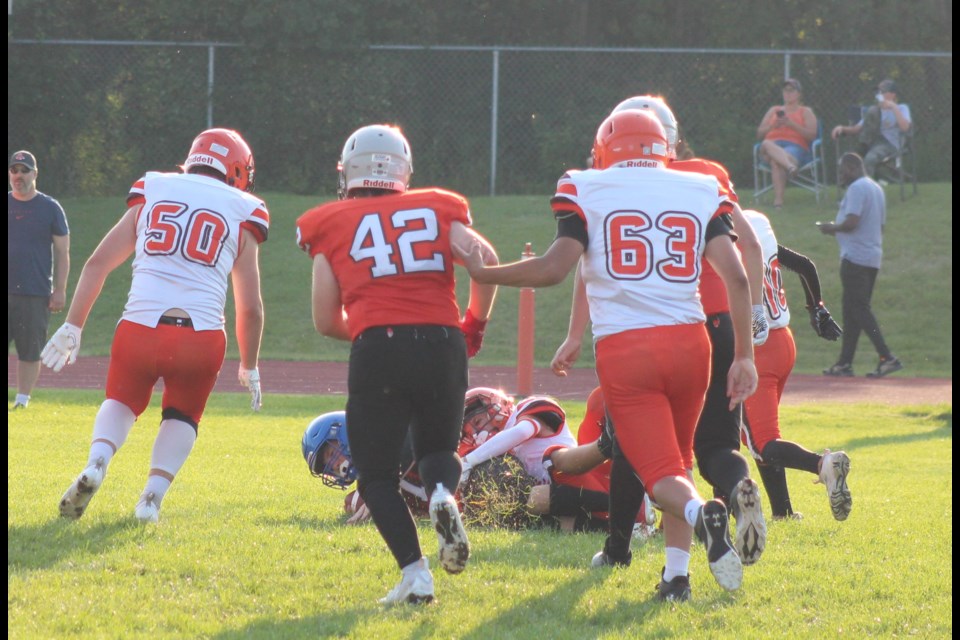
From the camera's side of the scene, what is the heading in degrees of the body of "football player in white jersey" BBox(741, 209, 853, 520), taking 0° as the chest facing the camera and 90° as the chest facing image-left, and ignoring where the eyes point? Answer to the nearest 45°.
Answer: approximately 135°

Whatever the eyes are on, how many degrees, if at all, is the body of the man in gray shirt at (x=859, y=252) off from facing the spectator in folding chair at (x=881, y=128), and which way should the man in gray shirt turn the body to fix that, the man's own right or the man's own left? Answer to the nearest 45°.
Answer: approximately 90° to the man's own right

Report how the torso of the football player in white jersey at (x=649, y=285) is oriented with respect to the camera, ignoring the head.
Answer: away from the camera

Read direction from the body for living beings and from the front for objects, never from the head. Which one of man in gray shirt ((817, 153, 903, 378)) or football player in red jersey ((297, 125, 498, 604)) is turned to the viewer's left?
the man in gray shirt

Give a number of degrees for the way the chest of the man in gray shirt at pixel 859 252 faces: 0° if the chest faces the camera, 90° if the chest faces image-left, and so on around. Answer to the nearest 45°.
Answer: approximately 90°

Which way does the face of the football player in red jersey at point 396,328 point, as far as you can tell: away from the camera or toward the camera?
away from the camera

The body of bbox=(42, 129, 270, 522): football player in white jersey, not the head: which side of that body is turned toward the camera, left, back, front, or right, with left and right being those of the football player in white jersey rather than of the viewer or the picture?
back

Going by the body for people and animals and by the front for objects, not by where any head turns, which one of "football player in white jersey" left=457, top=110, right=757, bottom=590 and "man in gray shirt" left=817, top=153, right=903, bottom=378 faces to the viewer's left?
the man in gray shirt

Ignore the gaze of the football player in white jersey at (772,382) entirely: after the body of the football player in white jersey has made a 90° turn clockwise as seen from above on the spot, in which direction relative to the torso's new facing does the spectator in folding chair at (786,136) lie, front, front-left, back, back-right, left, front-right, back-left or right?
front-left

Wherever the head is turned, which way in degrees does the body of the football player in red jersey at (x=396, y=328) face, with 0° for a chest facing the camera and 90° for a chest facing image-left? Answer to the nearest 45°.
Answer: approximately 180°

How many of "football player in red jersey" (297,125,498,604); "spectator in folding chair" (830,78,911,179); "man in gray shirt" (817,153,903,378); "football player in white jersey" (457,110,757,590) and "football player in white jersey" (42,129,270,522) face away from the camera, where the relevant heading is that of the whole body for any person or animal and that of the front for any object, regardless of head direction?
3

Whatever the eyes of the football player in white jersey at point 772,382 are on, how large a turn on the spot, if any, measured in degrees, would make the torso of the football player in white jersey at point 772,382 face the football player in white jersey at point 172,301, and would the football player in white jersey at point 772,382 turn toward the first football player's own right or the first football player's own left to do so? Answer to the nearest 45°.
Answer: approximately 90° to the first football player's own left
